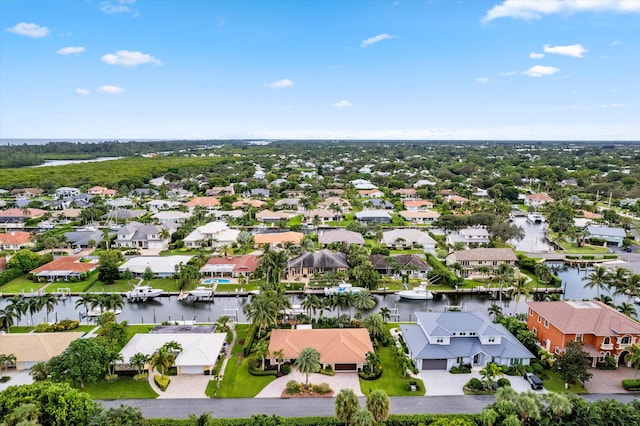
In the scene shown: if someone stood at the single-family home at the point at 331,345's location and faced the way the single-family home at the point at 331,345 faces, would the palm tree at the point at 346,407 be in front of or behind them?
in front

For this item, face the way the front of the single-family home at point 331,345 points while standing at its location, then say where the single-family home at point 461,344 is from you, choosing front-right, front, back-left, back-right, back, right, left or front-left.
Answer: left

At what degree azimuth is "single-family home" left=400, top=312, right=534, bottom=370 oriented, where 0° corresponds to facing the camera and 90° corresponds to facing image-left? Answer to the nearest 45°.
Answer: approximately 0°

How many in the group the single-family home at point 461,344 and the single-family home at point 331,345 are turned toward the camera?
2

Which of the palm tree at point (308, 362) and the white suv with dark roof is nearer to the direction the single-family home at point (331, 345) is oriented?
the palm tree

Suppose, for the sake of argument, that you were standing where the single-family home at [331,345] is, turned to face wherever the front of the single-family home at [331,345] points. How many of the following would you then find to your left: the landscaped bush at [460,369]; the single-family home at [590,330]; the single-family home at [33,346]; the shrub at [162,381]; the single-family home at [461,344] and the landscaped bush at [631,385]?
4

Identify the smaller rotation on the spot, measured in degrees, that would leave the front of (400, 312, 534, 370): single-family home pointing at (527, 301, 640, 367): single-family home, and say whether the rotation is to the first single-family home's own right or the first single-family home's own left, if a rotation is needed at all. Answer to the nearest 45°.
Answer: approximately 90° to the first single-family home's own left

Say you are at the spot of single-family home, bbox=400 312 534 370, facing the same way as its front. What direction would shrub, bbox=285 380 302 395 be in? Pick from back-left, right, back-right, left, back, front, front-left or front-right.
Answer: front-right

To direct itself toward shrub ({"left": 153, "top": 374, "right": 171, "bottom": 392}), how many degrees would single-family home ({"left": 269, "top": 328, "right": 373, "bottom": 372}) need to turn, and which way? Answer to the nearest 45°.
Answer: approximately 90° to its right

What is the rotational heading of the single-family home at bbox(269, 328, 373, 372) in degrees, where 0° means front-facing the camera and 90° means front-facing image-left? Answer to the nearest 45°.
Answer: approximately 0°

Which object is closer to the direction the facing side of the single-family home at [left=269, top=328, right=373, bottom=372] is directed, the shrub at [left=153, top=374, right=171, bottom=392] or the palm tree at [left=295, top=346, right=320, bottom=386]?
the palm tree

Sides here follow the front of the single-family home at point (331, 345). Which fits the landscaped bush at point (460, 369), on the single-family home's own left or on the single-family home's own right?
on the single-family home's own left
